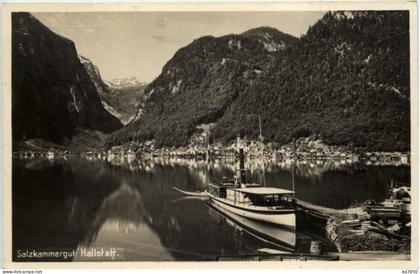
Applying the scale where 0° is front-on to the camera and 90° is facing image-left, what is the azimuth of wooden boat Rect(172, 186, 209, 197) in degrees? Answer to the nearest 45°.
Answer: approximately 90°

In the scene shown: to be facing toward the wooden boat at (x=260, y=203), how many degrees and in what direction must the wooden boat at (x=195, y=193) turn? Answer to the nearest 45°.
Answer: approximately 135° to its left
